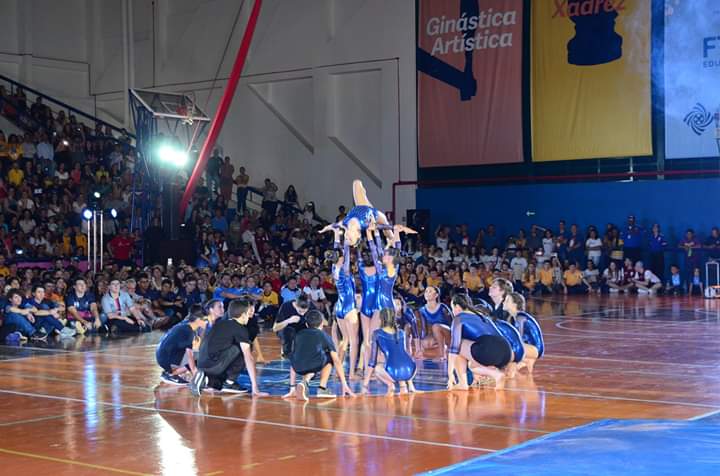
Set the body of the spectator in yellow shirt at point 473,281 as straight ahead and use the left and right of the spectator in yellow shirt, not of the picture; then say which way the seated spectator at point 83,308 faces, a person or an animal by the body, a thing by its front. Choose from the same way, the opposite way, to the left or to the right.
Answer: to the left

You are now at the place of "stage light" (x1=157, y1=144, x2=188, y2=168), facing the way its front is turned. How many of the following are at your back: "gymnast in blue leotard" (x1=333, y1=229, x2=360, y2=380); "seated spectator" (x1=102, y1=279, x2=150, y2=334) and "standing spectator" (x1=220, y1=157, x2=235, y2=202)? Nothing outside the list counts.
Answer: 1

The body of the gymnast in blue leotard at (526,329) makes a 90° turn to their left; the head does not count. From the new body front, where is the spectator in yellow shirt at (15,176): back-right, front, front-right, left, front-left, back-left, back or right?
back-right

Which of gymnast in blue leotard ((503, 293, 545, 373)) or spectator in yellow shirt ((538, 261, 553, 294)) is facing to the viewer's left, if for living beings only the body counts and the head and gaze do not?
the gymnast in blue leotard

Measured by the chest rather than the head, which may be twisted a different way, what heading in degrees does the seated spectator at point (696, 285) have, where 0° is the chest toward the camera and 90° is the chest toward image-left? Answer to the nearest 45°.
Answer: approximately 0°

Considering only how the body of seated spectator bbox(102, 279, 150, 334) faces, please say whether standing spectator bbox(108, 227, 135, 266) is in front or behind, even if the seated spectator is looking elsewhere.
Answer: behind

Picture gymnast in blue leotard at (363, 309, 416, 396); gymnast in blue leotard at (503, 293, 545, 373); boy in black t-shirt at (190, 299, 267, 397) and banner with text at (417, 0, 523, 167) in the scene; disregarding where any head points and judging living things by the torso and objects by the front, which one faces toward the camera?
the banner with text

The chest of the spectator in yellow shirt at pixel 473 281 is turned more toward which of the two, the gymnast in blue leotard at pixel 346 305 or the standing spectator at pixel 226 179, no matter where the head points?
the gymnast in blue leotard

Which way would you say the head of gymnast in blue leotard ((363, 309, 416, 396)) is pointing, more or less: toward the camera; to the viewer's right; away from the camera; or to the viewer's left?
away from the camera

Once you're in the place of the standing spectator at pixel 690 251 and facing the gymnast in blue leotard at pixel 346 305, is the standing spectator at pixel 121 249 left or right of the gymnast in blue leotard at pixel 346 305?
right

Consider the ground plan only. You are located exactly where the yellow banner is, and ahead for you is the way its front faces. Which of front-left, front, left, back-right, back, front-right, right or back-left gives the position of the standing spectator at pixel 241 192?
right

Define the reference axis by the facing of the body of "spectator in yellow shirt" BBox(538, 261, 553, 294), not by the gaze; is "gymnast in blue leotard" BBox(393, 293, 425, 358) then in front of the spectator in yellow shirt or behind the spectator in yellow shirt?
in front
